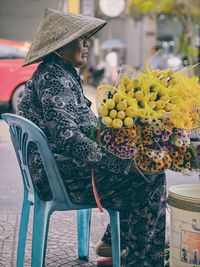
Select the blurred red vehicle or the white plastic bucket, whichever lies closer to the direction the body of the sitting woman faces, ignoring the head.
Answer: the white plastic bucket

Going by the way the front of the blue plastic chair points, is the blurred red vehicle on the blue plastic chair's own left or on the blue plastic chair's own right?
on the blue plastic chair's own left

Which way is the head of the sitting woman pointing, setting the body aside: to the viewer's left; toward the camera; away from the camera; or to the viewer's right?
to the viewer's right

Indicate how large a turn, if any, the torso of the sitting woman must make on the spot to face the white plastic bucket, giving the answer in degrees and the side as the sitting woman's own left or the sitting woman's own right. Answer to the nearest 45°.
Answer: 0° — they already face it

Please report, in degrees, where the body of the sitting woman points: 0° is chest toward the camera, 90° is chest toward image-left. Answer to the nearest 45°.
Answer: approximately 270°

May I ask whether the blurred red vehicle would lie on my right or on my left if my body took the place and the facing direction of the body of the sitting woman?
on my left

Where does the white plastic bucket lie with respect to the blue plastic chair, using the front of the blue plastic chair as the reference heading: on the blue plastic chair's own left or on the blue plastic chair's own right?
on the blue plastic chair's own right

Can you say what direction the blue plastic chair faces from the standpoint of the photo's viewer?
facing away from the viewer and to the right of the viewer
